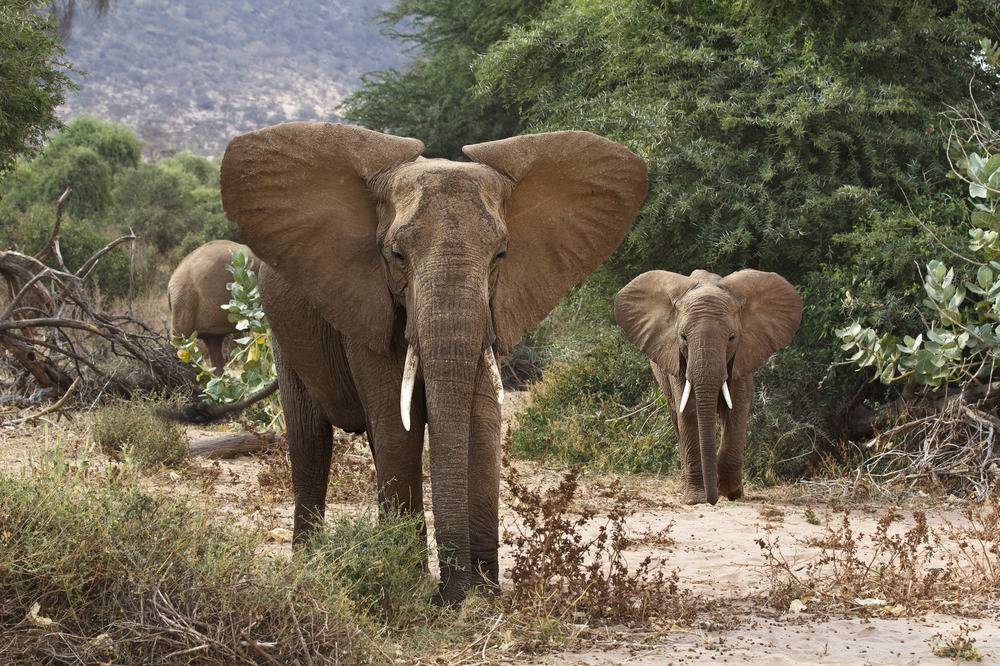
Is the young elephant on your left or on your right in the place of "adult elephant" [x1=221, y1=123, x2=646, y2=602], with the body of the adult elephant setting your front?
on your left

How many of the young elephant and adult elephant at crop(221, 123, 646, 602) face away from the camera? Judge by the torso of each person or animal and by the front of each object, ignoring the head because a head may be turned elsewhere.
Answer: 0

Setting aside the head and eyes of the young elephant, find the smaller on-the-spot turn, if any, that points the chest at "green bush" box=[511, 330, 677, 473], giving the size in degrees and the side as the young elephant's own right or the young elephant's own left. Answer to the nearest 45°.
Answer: approximately 135° to the young elephant's own right

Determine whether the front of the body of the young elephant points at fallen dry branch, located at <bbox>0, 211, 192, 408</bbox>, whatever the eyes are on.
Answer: no

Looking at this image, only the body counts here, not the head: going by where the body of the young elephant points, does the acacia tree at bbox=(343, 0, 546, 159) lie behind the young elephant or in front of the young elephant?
behind

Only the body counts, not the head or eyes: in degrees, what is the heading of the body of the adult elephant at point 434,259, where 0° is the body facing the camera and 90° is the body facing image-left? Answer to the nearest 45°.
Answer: approximately 315°

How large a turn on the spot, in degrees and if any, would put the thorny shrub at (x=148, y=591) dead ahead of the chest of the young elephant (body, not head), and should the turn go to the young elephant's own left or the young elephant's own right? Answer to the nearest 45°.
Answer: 0° — it already faces it

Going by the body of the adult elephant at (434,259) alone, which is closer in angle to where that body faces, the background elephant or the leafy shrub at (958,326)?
the leafy shrub

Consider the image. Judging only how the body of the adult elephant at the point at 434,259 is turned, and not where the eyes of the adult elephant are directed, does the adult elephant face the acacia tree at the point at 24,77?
no

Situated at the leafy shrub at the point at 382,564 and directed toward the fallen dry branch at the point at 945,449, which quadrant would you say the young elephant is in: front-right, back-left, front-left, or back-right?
front-left

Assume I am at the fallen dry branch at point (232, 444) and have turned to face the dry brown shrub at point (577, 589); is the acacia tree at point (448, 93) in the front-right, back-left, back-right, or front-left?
back-left

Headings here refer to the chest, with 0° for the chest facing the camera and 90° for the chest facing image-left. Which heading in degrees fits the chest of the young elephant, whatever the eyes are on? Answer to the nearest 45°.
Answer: approximately 0°

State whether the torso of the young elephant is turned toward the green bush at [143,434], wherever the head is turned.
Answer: no

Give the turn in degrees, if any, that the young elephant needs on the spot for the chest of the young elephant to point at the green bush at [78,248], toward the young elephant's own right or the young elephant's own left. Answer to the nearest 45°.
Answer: approximately 135° to the young elephant's own right

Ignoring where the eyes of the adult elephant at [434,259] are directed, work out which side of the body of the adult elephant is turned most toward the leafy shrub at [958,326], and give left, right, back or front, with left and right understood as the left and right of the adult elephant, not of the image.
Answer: left
